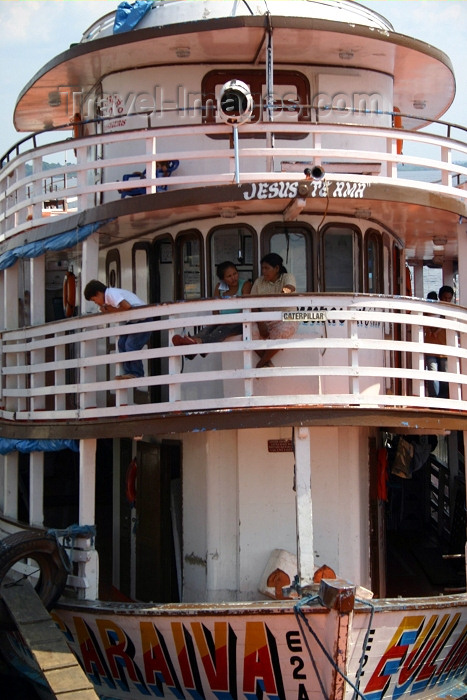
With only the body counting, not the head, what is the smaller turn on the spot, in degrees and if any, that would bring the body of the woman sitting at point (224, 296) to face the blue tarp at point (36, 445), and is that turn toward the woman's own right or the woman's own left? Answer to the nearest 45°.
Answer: approximately 90° to the woman's own right

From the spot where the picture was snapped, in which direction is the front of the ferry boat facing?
facing the viewer

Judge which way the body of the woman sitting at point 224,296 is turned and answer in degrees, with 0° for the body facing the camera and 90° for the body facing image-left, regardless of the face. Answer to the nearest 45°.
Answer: approximately 45°

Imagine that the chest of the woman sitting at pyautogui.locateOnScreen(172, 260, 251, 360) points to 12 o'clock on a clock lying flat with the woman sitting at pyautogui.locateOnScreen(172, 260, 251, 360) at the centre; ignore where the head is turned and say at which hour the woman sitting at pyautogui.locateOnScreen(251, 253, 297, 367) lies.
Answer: the woman sitting at pyautogui.locateOnScreen(251, 253, 297, 367) is roughly at 9 o'clock from the woman sitting at pyautogui.locateOnScreen(172, 260, 251, 360).
